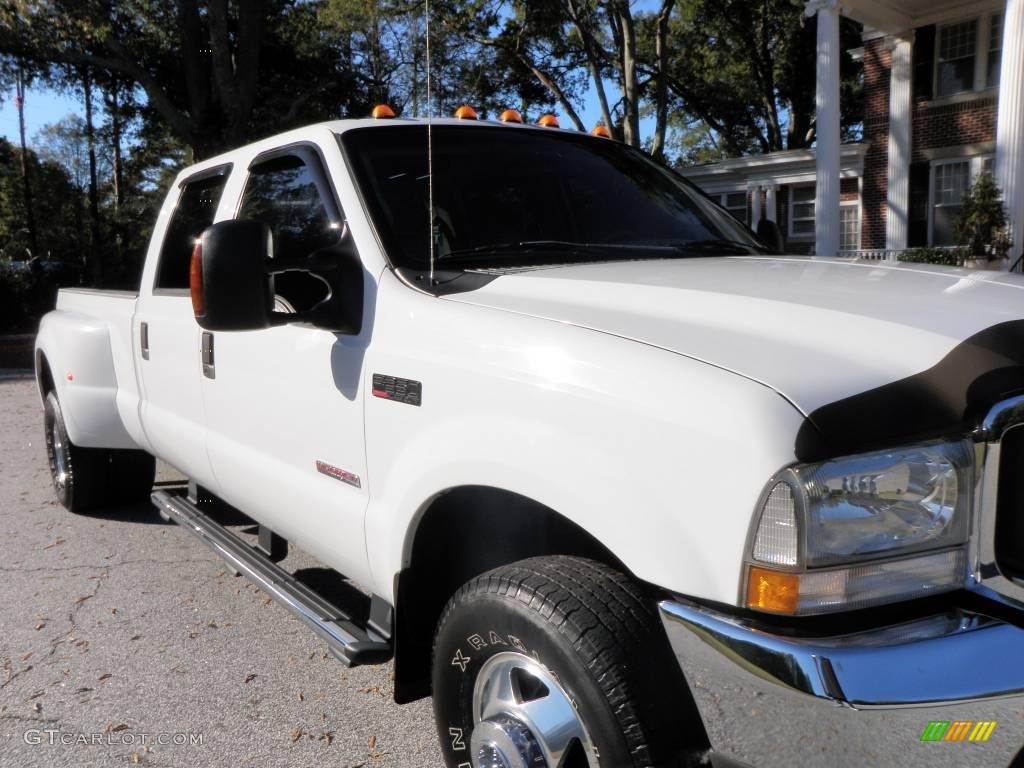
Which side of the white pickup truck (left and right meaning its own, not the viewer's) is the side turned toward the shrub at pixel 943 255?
left

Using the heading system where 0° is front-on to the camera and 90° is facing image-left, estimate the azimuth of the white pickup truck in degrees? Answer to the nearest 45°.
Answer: approximately 315°

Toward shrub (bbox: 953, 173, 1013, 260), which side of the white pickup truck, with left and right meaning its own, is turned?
left

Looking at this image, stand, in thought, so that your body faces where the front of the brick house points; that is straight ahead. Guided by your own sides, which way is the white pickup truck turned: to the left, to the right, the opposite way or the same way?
to the left

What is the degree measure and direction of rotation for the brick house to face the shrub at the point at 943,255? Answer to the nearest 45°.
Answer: approximately 45° to its left

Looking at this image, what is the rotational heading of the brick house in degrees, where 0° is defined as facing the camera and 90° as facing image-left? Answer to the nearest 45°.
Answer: approximately 45°

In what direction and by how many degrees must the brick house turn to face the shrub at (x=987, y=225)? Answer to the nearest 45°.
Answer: approximately 45° to its left
